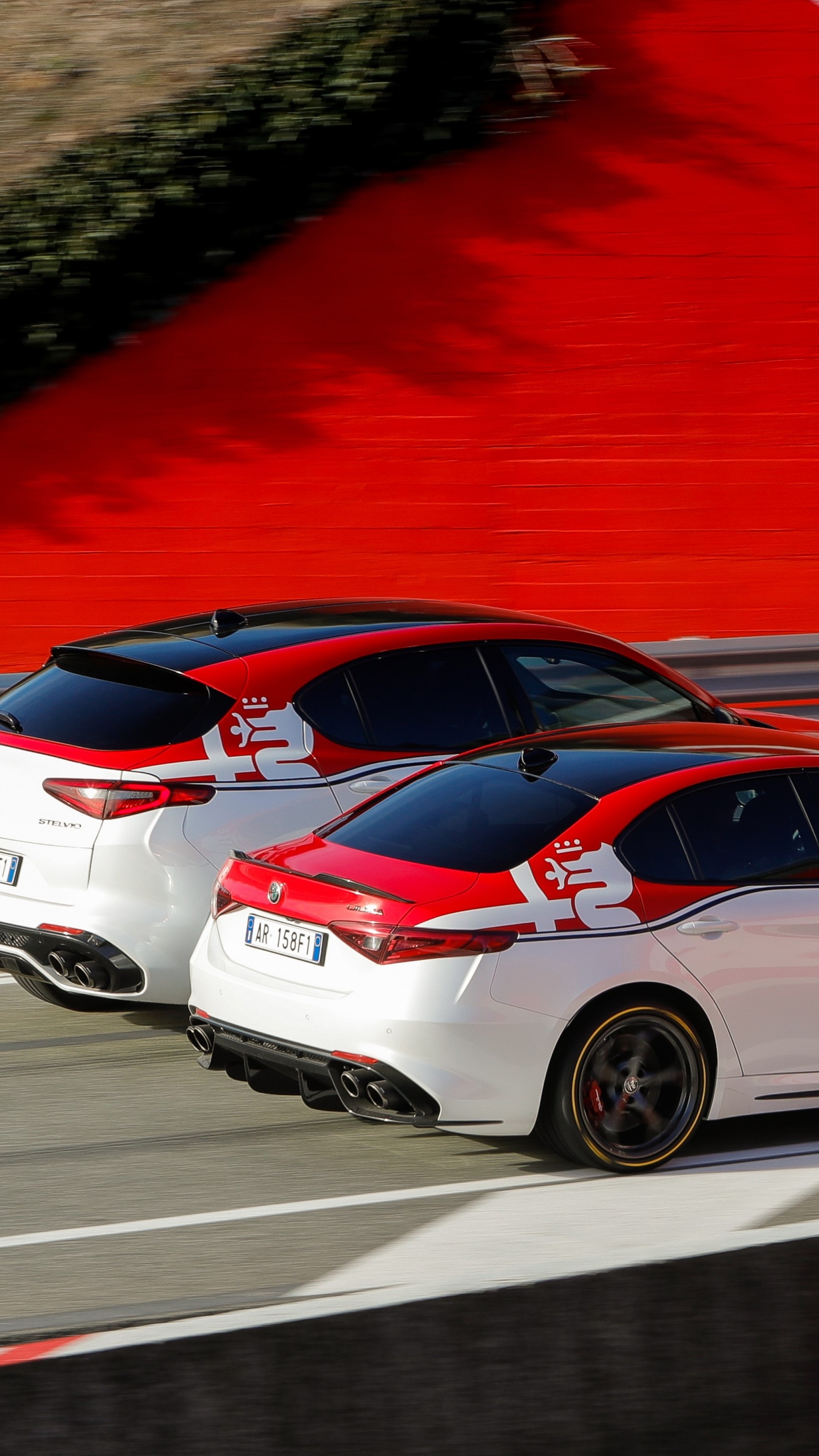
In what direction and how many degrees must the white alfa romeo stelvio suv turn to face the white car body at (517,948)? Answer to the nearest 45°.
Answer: approximately 90° to its right

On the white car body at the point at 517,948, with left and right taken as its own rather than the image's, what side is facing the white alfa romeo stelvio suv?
left

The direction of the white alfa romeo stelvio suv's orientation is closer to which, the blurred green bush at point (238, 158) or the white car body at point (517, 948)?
the blurred green bush

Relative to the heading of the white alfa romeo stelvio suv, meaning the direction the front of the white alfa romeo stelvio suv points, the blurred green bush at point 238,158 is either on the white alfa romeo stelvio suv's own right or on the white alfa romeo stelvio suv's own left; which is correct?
on the white alfa romeo stelvio suv's own left

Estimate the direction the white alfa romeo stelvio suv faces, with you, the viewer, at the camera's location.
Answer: facing away from the viewer and to the right of the viewer

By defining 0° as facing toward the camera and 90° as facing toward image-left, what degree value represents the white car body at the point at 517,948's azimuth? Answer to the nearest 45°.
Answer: approximately 225°

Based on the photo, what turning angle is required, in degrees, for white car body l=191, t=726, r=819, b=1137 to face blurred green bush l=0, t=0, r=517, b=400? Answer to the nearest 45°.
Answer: approximately 45° to its left
